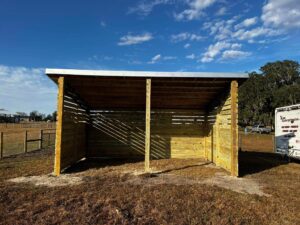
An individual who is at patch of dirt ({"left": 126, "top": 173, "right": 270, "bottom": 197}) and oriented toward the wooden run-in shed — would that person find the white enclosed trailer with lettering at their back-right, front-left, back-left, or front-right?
front-right

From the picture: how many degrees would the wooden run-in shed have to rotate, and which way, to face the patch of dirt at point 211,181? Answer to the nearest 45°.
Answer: approximately 45° to its left

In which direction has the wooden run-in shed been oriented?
toward the camera

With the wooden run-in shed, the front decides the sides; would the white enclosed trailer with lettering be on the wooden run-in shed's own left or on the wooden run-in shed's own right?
on the wooden run-in shed's own left

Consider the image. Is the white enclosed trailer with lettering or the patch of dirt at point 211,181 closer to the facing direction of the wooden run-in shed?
the patch of dirt
